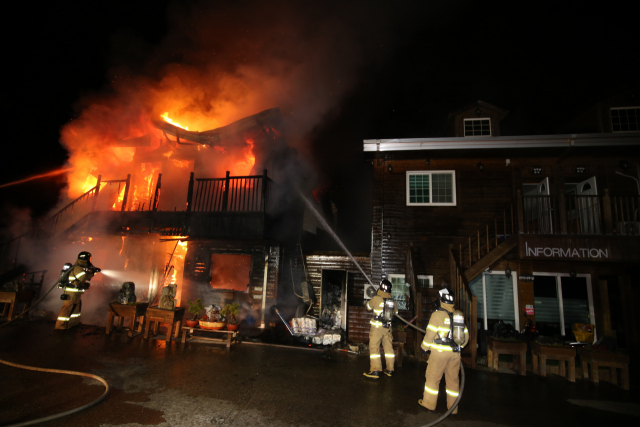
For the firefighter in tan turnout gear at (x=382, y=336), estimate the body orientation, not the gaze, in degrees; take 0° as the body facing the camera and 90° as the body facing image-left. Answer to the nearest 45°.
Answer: approximately 135°

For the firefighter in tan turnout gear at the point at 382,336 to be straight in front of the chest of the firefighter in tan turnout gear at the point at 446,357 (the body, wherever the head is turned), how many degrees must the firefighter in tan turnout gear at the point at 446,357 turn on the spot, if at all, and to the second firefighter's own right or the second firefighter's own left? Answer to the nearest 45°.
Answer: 0° — they already face them

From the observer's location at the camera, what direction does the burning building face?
facing the viewer

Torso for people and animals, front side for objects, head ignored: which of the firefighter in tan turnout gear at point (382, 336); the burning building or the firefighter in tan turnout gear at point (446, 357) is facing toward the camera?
the burning building

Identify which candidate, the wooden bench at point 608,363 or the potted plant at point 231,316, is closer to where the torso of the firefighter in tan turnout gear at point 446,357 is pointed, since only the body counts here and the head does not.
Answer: the potted plant

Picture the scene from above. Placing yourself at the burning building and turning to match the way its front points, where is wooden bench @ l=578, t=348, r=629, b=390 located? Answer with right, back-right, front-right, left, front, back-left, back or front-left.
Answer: front-left

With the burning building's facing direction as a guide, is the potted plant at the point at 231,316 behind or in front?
in front

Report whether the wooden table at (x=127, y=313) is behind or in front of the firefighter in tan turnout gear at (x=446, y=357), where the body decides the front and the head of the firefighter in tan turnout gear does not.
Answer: in front

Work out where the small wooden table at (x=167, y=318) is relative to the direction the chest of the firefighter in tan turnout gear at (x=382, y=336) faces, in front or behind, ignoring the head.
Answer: in front

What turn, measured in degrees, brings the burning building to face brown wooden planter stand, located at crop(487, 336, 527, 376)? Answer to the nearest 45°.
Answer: approximately 45° to its left
